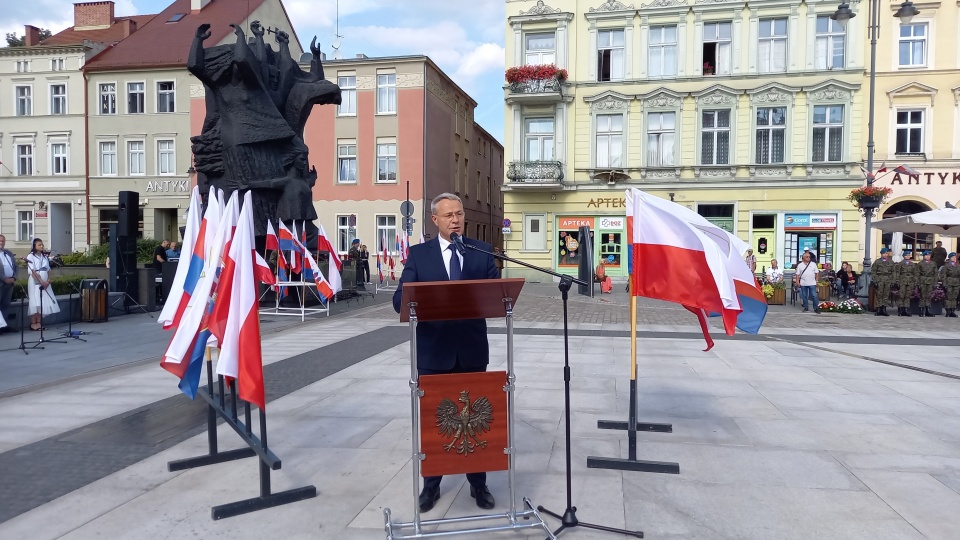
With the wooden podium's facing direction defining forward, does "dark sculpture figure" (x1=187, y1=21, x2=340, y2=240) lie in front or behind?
behind

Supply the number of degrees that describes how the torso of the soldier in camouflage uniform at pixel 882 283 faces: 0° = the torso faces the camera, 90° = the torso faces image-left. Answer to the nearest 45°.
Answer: approximately 0°

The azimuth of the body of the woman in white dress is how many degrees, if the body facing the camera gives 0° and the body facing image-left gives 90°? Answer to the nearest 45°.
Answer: approximately 315°

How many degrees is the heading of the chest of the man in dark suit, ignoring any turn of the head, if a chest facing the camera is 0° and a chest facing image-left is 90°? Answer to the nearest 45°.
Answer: approximately 0°

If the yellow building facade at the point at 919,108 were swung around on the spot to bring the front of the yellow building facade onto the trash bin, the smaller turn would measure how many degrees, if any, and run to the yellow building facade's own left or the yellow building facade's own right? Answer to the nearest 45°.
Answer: approximately 45° to the yellow building facade's own right

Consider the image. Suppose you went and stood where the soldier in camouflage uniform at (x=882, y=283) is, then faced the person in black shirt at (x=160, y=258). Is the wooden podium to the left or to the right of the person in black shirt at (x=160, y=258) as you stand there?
left
